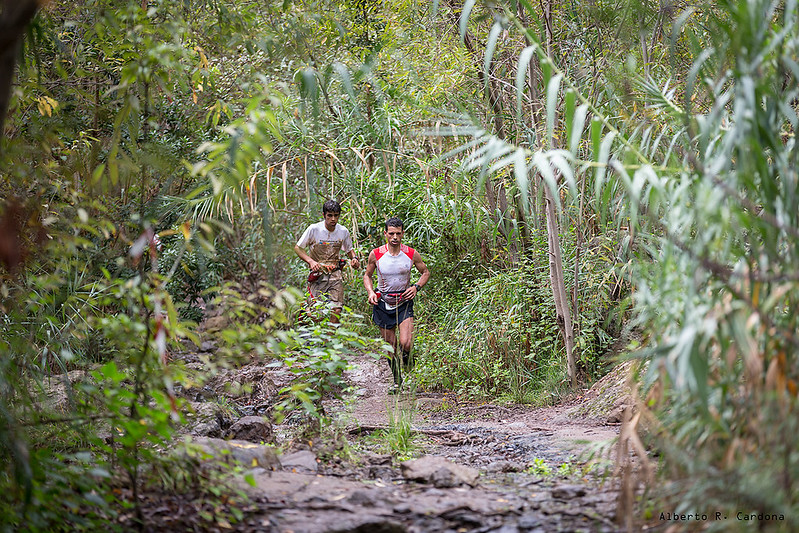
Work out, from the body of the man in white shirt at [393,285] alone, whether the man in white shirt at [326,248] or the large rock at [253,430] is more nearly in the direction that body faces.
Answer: the large rock

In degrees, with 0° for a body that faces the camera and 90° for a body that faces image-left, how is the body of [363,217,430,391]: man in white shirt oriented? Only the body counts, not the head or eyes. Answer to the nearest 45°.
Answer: approximately 0°

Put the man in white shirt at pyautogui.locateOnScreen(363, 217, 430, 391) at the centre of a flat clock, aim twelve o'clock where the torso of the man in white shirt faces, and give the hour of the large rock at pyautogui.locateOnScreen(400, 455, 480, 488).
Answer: The large rock is roughly at 12 o'clock from the man in white shirt.

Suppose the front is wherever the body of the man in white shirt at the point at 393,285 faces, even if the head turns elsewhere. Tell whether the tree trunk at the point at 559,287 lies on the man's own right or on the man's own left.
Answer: on the man's own left

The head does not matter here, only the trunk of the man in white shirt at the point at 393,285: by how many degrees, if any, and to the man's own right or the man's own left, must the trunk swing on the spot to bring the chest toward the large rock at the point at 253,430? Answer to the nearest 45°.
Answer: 0° — they already face it

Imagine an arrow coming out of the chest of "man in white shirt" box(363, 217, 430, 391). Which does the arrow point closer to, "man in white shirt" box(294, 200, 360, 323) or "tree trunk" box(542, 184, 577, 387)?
the tree trunk
